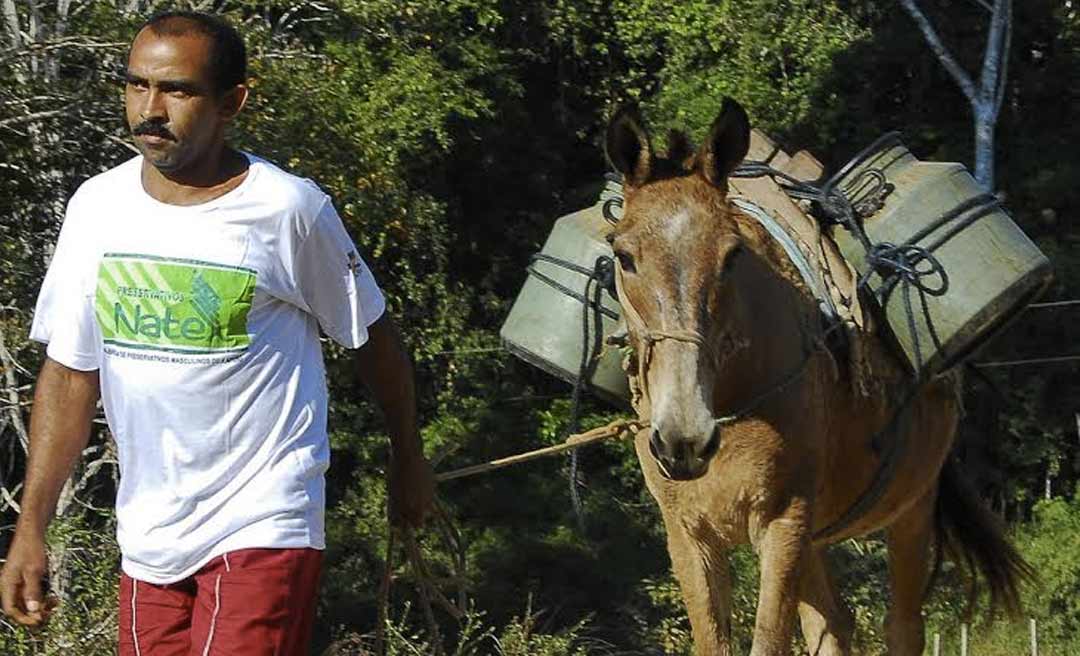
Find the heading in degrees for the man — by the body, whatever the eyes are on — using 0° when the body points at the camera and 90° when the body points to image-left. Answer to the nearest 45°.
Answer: approximately 45°

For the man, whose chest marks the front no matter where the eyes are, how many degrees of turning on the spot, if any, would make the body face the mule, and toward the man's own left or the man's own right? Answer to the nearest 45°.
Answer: approximately 180°

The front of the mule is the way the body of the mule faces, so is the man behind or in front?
in front

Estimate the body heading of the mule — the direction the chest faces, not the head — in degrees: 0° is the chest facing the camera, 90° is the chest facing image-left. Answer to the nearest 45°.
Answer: approximately 45°
